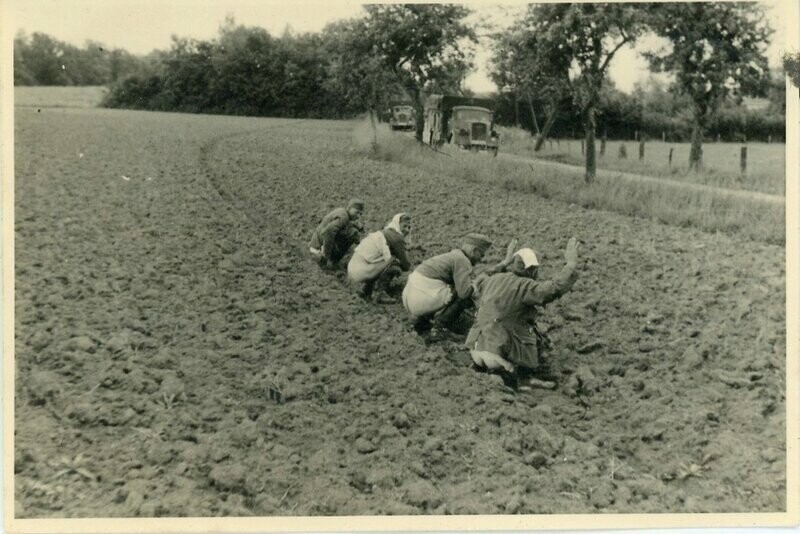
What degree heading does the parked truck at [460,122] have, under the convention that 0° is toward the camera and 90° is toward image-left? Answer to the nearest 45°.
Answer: approximately 315°

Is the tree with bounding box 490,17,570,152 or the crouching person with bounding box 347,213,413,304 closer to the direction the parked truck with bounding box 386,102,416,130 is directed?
the crouching person

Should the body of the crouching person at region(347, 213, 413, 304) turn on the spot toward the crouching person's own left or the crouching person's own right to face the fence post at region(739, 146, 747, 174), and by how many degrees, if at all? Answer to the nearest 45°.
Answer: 0° — they already face it

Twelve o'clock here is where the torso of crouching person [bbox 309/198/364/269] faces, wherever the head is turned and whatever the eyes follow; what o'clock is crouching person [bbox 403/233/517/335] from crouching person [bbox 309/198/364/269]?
crouching person [bbox 403/233/517/335] is roughly at 2 o'clock from crouching person [bbox 309/198/364/269].

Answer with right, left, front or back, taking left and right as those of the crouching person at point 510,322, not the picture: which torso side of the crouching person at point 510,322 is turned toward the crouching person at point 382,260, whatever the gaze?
left

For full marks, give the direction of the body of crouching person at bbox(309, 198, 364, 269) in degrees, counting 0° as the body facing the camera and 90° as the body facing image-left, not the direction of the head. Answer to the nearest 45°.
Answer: approximately 270°

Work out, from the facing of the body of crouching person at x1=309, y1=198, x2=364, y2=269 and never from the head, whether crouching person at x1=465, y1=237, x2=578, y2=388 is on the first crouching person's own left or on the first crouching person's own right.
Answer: on the first crouching person's own right

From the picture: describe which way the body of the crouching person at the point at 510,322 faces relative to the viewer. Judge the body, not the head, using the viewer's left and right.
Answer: facing away from the viewer and to the right of the viewer

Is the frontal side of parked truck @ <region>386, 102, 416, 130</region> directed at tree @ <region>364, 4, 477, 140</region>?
yes

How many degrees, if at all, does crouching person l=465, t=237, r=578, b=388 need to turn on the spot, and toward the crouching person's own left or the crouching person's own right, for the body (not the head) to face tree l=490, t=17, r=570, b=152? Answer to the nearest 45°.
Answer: approximately 45° to the crouching person's own left
